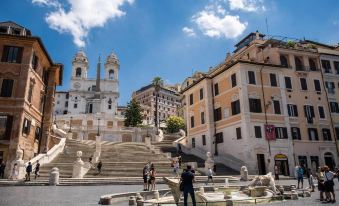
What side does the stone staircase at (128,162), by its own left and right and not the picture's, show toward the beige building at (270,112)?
left

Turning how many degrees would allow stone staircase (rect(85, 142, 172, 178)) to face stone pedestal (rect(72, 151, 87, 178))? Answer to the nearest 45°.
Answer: approximately 45° to its right

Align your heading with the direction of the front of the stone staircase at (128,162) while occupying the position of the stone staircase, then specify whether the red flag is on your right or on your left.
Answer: on your left

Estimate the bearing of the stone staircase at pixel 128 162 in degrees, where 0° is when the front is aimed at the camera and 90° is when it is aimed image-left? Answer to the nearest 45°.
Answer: approximately 0°

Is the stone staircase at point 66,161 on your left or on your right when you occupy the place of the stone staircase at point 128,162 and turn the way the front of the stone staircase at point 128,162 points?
on your right
